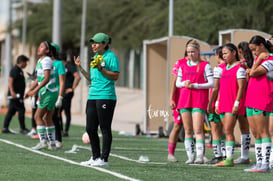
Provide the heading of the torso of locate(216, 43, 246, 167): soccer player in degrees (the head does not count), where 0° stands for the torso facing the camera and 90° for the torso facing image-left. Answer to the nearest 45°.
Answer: approximately 45°

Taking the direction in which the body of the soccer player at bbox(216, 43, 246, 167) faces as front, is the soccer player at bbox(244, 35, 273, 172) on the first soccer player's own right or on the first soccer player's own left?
on the first soccer player's own left

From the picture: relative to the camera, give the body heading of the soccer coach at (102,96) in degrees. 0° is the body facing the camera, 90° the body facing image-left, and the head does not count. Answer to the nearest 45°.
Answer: approximately 45°

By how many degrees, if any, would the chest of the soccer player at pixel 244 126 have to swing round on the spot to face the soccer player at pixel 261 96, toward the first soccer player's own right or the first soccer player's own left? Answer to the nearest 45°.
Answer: approximately 90° to the first soccer player's own left

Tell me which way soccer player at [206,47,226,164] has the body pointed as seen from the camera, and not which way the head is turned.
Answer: to the viewer's left
